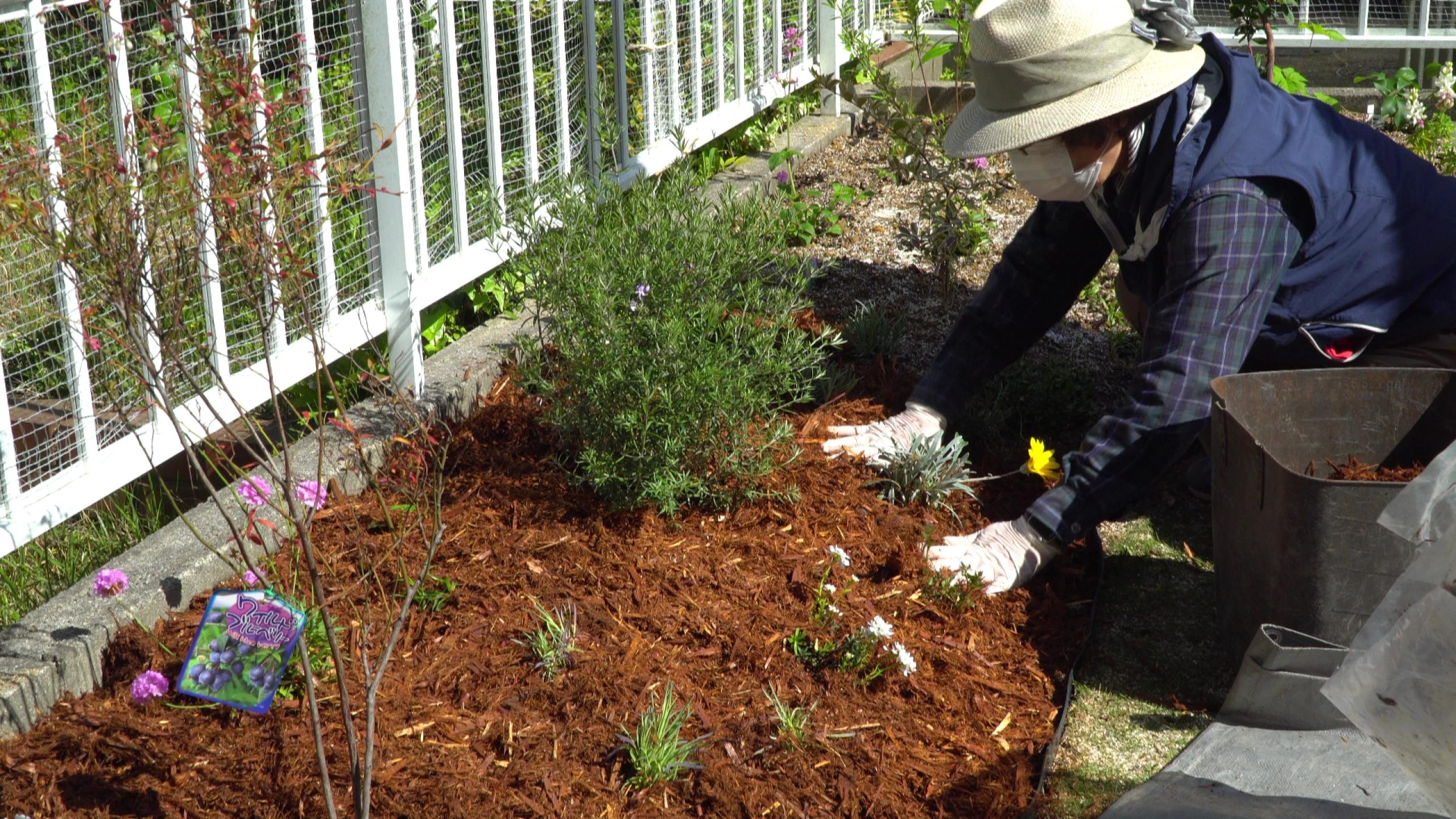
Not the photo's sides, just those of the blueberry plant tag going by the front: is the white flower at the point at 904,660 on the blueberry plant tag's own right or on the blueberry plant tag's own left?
on the blueberry plant tag's own left

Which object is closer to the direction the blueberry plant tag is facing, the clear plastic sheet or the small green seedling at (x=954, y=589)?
the clear plastic sheet

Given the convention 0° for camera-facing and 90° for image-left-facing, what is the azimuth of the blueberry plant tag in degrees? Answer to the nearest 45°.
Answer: approximately 0°

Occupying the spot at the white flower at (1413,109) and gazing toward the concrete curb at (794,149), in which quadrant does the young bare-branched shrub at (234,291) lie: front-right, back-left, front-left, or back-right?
front-left

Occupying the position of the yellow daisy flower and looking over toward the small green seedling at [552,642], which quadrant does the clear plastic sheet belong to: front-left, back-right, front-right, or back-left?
front-left

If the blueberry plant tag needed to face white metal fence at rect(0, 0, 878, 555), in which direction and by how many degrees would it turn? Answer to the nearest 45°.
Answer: approximately 180°
